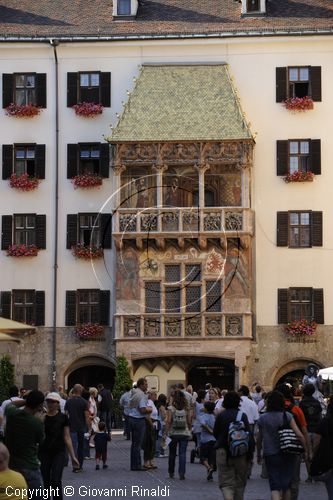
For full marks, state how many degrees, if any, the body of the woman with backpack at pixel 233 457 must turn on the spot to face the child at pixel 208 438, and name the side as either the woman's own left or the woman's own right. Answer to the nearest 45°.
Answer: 0° — they already face them

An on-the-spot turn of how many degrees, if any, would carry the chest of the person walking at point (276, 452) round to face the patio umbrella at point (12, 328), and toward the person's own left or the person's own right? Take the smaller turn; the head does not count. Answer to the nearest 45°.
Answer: approximately 45° to the person's own left

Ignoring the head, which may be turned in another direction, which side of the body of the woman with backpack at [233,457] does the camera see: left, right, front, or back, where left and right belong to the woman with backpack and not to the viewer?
back

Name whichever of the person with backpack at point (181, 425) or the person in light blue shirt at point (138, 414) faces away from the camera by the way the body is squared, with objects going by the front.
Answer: the person with backpack at point (181, 425)

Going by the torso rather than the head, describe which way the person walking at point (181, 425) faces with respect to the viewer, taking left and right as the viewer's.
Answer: facing away from the viewer

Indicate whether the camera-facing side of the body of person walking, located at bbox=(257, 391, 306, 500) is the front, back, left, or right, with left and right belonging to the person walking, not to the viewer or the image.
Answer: back
